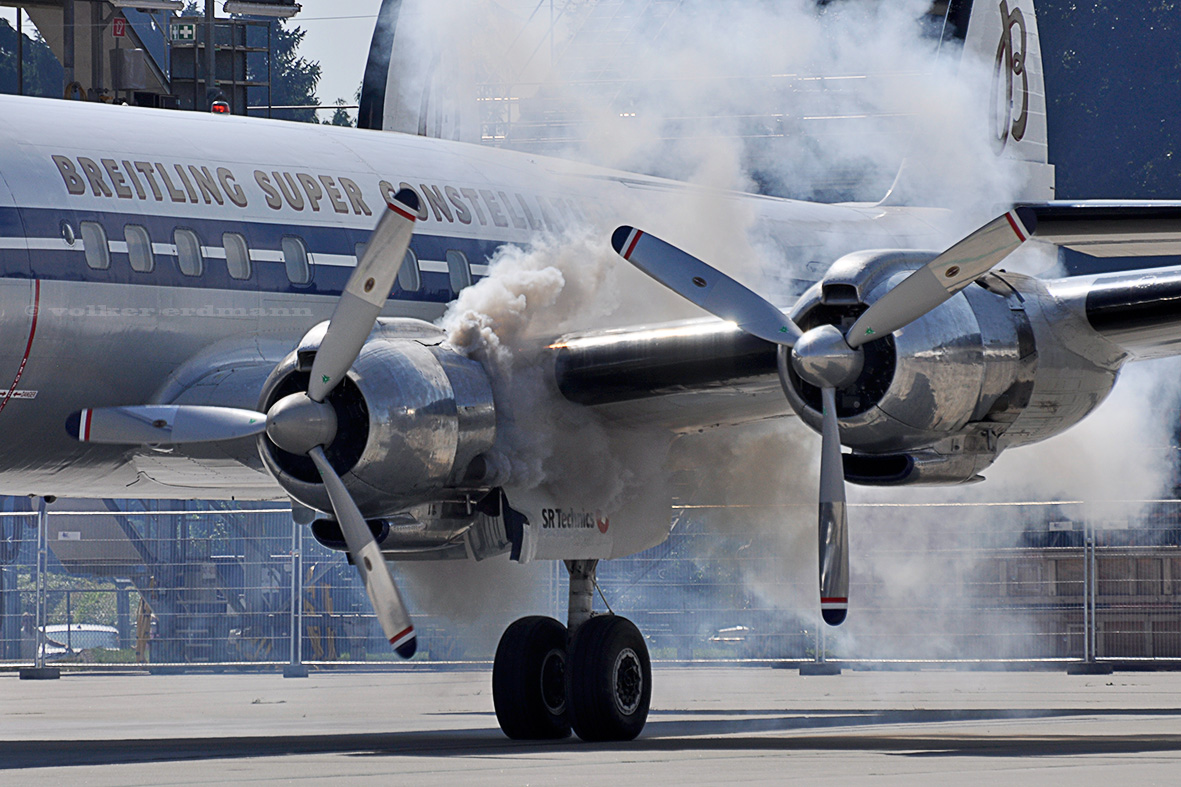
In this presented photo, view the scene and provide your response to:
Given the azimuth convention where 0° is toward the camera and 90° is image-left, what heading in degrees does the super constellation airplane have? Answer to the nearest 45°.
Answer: approximately 45°

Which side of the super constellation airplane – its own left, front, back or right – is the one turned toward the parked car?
right

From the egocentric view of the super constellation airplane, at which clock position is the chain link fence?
The chain link fence is roughly at 5 o'clock from the super constellation airplane.
